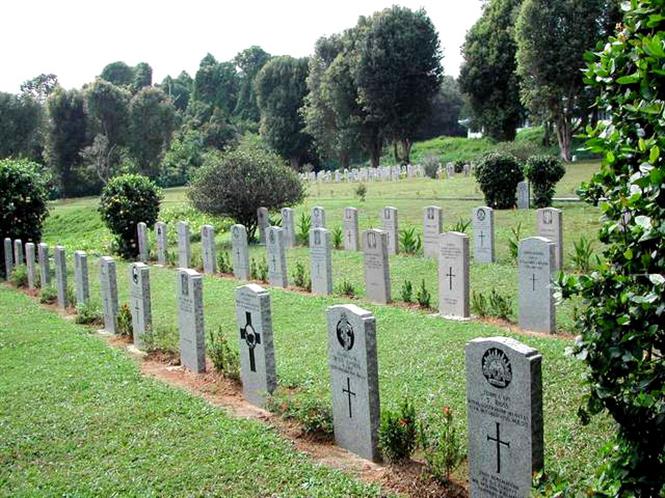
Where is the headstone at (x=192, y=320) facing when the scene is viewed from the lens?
facing the viewer and to the left of the viewer

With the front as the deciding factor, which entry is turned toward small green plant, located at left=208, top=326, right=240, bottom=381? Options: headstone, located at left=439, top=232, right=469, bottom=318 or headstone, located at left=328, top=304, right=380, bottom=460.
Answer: headstone, located at left=439, top=232, right=469, bottom=318

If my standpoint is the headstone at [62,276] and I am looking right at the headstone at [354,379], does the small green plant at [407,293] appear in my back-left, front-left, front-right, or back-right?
front-left

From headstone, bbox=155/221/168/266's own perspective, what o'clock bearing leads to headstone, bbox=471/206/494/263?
headstone, bbox=471/206/494/263 is roughly at 9 o'clock from headstone, bbox=155/221/168/266.

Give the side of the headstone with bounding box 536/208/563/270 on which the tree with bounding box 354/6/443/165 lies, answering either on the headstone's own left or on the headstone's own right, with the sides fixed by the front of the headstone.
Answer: on the headstone's own right

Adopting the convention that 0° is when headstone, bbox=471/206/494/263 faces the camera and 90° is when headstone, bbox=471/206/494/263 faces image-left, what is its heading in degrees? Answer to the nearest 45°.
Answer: approximately 45°

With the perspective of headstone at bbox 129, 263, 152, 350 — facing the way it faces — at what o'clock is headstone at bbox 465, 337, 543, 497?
headstone at bbox 465, 337, 543, 497 is roughly at 10 o'clock from headstone at bbox 129, 263, 152, 350.

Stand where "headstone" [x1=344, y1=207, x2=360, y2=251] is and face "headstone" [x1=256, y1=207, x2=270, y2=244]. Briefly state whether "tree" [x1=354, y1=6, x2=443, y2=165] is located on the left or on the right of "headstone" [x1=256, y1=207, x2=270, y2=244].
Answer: right

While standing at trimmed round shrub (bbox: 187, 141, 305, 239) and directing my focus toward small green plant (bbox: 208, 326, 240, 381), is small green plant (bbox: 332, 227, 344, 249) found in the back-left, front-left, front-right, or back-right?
front-left

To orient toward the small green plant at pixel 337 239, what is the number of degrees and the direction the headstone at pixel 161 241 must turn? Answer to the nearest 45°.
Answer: approximately 135° to its left

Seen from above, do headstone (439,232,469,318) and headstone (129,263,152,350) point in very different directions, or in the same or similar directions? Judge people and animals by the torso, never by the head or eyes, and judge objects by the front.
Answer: same or similar directions

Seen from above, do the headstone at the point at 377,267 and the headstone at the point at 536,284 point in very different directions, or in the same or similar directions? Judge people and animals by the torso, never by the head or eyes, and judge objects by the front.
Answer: same or similar directions

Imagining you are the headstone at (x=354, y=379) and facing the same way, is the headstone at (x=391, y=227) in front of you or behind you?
behind

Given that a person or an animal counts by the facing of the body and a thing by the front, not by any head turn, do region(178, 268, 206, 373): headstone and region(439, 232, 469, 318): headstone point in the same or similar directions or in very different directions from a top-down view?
same or similar directions

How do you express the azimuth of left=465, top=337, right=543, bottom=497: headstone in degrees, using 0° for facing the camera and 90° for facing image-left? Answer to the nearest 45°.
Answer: approximately 45°

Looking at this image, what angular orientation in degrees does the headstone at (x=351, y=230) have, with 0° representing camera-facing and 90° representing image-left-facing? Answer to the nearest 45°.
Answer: approximately 45°

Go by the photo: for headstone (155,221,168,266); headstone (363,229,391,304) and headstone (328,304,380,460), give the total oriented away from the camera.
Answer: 0
